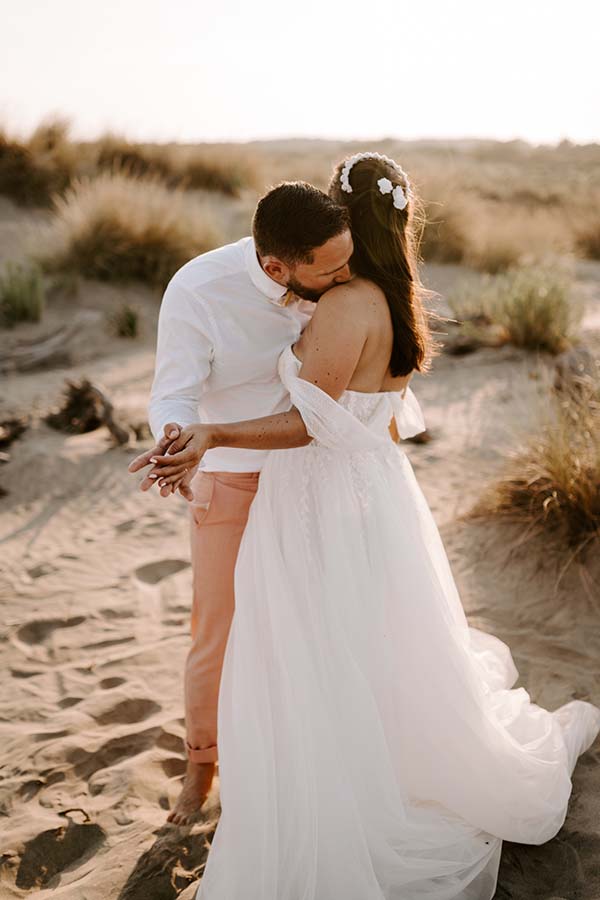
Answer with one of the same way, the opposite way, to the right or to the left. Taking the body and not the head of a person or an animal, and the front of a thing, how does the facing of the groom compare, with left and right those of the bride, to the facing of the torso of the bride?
the opposite way

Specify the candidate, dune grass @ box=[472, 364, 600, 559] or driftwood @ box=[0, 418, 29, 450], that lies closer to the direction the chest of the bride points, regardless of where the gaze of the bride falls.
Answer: the driftwood

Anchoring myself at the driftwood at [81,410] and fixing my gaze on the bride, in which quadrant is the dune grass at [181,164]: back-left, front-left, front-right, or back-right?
back-left

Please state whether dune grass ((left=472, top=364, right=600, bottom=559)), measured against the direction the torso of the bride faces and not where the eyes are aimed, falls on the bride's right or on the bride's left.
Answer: on the bride's right

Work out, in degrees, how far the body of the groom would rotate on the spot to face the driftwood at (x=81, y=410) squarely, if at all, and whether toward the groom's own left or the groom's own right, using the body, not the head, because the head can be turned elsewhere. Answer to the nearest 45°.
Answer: approximately 135° to the groom's own left

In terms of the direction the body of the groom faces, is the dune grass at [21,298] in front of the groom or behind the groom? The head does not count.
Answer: behind

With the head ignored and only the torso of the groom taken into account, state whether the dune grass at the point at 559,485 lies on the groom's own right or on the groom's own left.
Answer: on the groom's own left

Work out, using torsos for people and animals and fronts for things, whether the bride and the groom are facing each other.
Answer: yes

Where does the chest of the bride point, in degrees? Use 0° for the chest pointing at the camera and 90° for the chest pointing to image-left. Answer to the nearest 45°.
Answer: approximately 135°

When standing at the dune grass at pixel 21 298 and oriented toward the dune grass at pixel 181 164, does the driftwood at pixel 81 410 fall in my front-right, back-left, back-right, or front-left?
back-right

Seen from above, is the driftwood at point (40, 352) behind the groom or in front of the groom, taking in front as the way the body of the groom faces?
behind

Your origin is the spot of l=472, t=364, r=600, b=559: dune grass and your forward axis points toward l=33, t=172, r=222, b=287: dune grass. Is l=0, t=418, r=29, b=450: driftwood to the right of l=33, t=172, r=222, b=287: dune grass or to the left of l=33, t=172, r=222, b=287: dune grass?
left

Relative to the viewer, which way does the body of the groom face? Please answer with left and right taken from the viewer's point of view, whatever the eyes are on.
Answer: facing the viewer and to the right of the viewer

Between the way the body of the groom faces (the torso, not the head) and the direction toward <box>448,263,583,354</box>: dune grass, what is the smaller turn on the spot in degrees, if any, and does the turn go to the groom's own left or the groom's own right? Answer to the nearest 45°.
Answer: approximately 90° to the groom's own left

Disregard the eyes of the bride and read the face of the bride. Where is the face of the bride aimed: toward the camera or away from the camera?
away from the camera
